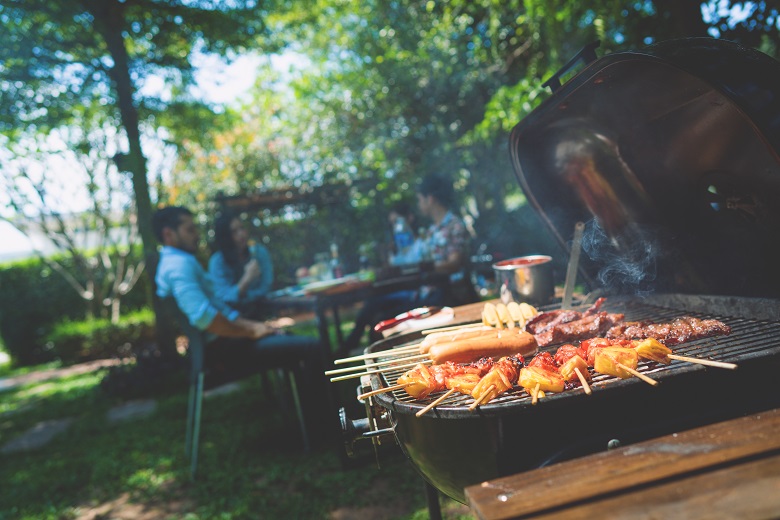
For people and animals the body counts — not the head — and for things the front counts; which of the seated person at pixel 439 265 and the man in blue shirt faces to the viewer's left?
the seated person

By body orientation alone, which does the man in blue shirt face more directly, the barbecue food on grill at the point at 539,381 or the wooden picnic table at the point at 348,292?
the wooden picnic table

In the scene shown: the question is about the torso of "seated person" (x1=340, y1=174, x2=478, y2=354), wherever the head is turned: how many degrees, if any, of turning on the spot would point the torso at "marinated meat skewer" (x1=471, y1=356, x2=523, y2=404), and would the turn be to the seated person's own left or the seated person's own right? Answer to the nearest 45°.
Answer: approximately 90° to the seated person's own left

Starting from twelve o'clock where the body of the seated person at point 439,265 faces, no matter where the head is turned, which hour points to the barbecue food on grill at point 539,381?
The barbecue food on grill is roughly at 9 o'clock from the seated person.

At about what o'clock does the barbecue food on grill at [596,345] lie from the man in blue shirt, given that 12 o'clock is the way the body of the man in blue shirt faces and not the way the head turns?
The barbecue food on grill is roughly at 2 o'clock from the man in blue shirt.

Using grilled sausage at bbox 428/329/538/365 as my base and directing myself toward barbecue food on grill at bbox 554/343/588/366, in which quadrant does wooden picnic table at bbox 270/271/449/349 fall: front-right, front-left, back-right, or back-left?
back-left

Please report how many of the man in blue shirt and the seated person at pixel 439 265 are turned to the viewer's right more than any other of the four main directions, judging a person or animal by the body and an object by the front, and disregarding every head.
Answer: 1

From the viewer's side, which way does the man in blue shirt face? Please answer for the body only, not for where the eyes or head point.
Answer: to the viewer's right

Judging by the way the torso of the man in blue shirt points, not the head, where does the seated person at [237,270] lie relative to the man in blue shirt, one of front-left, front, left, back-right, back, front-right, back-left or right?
left

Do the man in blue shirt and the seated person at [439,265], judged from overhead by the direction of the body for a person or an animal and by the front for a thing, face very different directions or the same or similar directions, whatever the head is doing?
very different directions

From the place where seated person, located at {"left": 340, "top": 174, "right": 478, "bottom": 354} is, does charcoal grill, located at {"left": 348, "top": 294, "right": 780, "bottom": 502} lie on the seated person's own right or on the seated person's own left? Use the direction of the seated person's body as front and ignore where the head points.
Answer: on the seated person's own left

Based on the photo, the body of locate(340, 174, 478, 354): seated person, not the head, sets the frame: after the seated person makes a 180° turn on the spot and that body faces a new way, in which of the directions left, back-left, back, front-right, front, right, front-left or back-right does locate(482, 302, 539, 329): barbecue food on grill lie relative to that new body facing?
right

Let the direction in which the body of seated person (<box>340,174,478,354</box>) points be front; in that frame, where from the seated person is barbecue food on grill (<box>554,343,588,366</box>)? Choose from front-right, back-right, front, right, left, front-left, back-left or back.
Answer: left

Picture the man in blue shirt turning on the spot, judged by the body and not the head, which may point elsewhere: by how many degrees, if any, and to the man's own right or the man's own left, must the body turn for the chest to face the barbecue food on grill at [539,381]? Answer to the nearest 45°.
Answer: approximately 90° to the man's own right

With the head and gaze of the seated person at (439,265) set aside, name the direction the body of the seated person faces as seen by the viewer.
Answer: to the viewer's left

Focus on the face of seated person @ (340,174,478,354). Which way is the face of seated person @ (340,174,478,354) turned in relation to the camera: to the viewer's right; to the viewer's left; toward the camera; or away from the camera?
to the viewer's left
